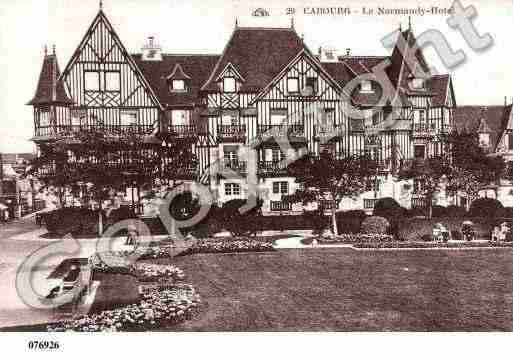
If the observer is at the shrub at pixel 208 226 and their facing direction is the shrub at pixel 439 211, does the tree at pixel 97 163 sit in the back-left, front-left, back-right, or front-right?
back-left

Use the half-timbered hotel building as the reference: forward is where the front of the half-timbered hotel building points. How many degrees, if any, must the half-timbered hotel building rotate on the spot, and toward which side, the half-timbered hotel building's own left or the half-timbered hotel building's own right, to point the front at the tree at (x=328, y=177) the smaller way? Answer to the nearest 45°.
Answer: approximately 45° to the half-timbered hotel building's own left

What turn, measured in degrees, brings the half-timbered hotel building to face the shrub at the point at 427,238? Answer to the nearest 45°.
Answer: approximately 45° to its left

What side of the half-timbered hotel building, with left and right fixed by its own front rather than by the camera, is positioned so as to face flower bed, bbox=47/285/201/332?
front

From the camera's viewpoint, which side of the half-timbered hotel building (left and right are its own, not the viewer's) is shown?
front

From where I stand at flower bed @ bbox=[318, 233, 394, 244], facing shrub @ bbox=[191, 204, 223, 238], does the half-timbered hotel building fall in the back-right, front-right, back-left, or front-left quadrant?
front-right

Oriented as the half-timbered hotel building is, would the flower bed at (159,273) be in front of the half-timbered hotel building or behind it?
in front

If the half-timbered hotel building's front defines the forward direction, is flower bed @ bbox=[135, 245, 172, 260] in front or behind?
in front

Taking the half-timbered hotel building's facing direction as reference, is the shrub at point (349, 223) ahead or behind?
ahead

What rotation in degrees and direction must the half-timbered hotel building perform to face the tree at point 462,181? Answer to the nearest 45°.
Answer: approximately 90° to its left

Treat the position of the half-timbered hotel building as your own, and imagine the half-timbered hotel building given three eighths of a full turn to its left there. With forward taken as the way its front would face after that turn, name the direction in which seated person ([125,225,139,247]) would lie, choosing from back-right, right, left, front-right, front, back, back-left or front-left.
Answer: back
